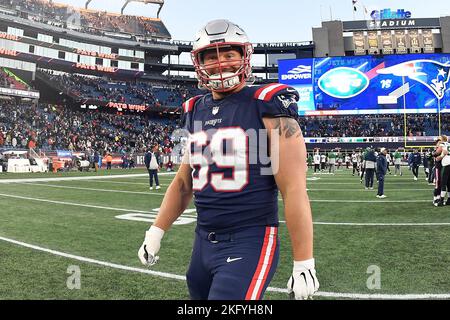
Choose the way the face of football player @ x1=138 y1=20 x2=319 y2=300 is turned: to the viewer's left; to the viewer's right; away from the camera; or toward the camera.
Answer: toward the camera

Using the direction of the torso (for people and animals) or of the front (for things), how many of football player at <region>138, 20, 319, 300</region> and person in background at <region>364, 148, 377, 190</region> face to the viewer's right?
0

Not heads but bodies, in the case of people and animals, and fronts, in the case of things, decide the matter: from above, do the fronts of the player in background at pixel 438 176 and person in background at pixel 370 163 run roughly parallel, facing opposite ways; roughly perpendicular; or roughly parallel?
roughly perpendicular

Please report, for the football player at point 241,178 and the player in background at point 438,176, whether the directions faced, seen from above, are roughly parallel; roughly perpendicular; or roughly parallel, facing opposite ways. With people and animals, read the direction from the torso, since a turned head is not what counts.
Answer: roughly perpendicular

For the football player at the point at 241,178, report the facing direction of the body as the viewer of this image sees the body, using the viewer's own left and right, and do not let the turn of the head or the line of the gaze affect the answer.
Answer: facing the viewer and to the left of the viewer
